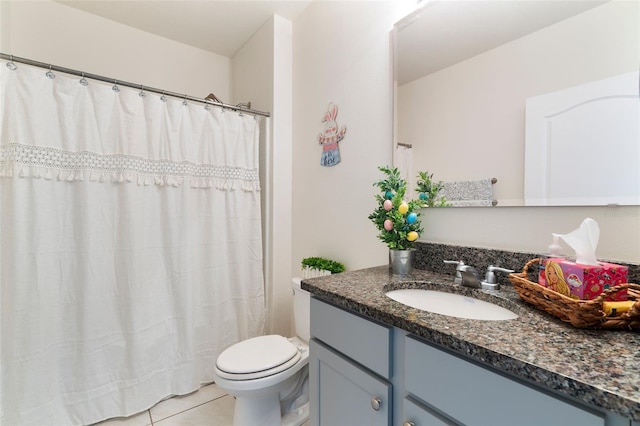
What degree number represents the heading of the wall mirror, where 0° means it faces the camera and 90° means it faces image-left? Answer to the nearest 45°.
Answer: approximately 45°

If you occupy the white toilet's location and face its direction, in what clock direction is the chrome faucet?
The chrome faucet is roughly at 9 o'clock from the white toilet.

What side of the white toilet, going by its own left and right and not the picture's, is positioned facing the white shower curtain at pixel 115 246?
right

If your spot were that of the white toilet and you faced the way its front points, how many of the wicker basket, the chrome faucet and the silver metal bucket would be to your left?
3

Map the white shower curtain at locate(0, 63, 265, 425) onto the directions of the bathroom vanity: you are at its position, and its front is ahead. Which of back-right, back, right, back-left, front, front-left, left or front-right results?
front-right
